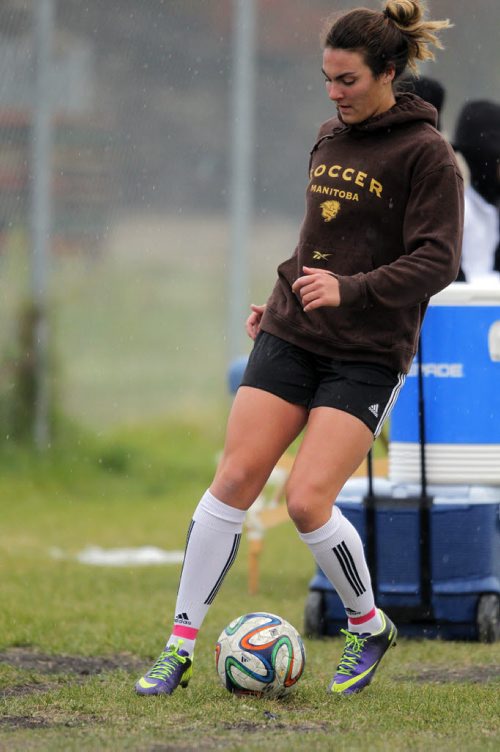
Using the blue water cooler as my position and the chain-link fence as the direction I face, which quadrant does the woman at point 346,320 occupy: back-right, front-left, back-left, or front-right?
back-left

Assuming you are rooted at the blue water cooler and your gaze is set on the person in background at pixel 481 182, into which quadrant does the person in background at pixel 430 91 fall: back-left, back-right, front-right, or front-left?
front-left

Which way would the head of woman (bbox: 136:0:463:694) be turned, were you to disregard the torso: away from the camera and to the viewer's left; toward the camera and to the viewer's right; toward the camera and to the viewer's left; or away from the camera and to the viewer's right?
toward the camera and to the viewer's left

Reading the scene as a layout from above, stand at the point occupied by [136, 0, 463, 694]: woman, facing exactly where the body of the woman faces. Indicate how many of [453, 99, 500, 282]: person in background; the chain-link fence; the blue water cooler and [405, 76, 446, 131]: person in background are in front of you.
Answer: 0

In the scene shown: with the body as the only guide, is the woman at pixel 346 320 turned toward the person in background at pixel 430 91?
no

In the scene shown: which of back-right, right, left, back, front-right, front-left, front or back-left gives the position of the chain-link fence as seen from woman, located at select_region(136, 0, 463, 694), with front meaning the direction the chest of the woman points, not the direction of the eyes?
back-right

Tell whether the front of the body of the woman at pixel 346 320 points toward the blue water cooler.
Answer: no

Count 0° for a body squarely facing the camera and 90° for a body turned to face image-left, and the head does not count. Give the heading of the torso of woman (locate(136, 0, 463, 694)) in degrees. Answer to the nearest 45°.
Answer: approximately 45°
